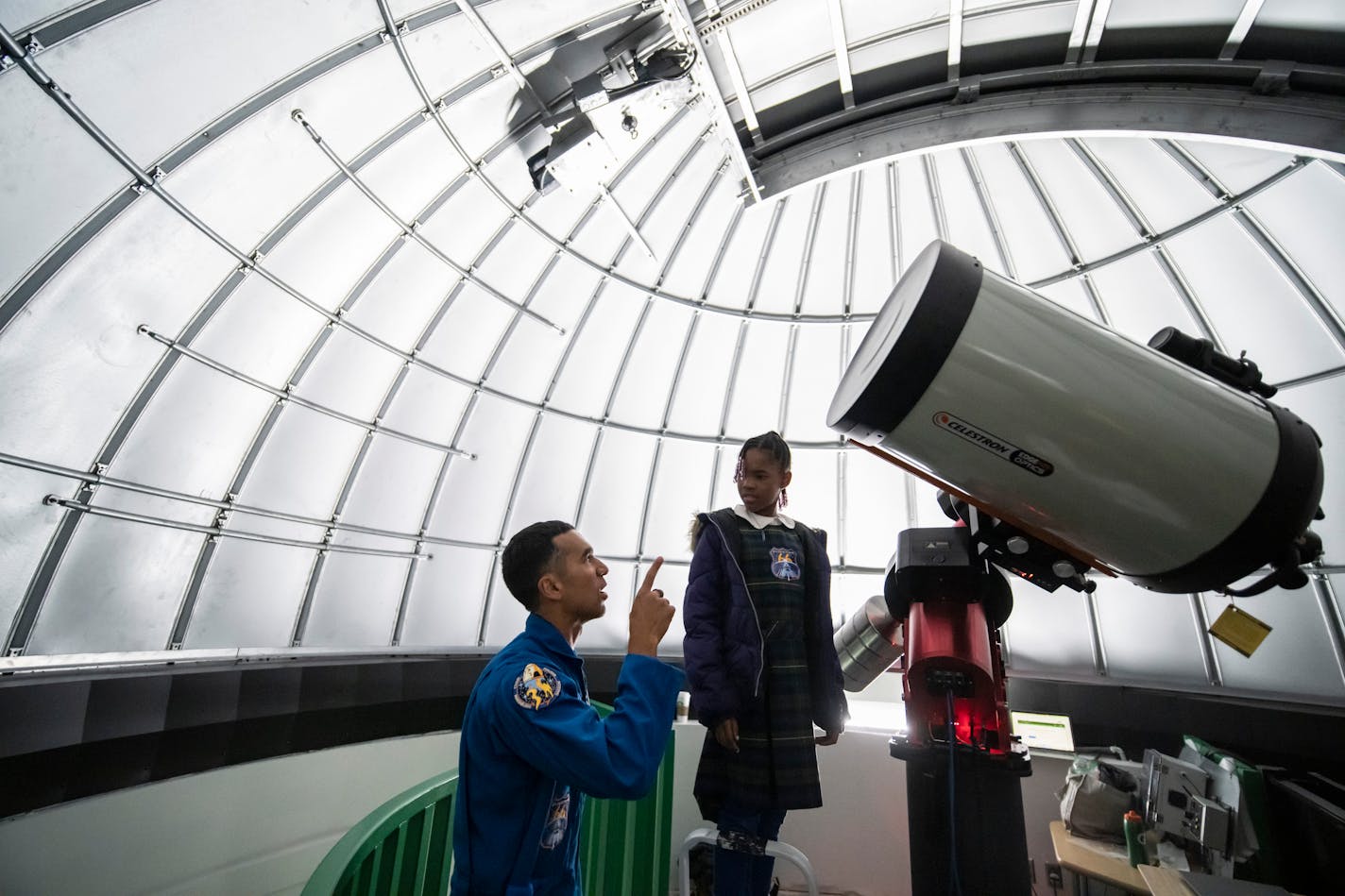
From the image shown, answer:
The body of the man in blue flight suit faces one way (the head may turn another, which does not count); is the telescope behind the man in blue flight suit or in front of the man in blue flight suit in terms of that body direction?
in front

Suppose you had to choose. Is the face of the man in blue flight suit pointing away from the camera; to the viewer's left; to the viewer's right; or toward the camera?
to the viewer's right

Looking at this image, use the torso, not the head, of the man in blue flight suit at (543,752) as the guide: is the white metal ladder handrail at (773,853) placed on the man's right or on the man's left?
on the man's left

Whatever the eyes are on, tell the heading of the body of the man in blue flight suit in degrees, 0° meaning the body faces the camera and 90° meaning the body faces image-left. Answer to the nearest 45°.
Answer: approximately 270°
